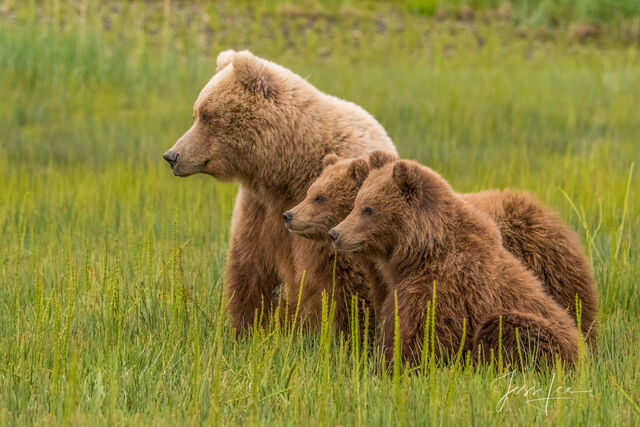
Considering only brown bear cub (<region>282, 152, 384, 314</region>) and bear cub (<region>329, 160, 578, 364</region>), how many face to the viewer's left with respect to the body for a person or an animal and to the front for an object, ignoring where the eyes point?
2

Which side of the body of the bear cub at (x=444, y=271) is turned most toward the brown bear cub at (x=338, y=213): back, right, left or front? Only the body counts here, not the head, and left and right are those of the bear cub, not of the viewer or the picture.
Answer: front

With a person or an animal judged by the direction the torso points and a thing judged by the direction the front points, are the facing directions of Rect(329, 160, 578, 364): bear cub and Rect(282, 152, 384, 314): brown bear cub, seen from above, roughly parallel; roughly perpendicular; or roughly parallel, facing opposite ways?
roughly parallel

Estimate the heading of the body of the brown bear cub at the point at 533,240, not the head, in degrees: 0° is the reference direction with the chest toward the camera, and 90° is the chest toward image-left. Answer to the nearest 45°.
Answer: approximately 90°

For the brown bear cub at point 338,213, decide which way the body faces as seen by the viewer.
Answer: to the viewer's left

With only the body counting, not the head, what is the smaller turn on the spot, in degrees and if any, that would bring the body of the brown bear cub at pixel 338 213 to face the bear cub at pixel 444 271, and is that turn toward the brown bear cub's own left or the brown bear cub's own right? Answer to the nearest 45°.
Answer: approximately 135° to the brown bear cub's own left

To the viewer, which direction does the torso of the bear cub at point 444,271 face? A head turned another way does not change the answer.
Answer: to the viewer's left
